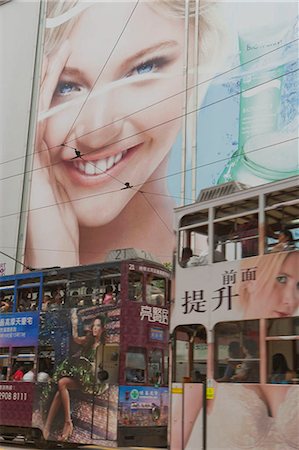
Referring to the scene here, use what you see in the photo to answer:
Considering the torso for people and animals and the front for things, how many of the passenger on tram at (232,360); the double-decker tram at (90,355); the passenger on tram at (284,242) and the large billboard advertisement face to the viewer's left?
2

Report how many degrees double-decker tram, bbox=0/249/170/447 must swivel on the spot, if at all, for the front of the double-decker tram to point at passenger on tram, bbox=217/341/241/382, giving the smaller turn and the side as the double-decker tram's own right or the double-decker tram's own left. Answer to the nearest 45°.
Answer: approximately 45° to the double-decker tram's own right

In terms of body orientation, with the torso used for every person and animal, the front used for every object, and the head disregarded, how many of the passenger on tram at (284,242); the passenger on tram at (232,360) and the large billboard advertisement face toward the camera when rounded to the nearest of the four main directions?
1

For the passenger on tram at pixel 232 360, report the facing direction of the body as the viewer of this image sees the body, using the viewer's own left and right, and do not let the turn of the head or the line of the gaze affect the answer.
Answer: facing to the left of the viewer

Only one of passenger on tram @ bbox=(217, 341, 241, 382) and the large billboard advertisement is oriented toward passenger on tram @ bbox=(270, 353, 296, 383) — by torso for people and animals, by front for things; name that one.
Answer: the large billboard advertisement

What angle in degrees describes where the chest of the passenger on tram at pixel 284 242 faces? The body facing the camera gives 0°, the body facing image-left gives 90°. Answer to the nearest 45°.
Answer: approximately 90°

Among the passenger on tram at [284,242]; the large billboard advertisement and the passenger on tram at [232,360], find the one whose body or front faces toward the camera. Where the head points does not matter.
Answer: the large billboard advertisement

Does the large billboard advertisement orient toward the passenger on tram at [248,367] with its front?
yes

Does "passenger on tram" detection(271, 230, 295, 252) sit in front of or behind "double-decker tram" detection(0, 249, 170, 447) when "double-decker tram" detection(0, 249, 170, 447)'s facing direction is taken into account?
in front

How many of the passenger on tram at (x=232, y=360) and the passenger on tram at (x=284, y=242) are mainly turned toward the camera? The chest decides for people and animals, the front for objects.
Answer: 0

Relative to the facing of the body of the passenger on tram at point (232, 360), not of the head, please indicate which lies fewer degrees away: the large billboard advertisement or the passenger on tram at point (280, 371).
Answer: the large billboard advertisement

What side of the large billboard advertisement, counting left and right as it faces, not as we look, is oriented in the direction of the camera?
front

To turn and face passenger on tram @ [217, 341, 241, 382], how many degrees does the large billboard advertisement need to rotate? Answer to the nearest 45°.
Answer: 0° — it already faces them

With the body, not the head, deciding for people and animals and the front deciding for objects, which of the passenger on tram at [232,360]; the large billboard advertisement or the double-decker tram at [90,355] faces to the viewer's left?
the passenger on tram

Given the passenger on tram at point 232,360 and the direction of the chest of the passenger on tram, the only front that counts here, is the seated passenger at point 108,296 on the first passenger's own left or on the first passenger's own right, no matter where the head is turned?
on the first passenger's own right

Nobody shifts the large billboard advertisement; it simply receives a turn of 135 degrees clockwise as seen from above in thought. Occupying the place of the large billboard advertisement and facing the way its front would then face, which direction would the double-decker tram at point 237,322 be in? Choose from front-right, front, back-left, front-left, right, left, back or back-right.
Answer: back-left

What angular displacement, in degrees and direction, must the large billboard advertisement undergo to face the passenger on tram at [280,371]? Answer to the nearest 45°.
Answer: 0° — it already faces them
